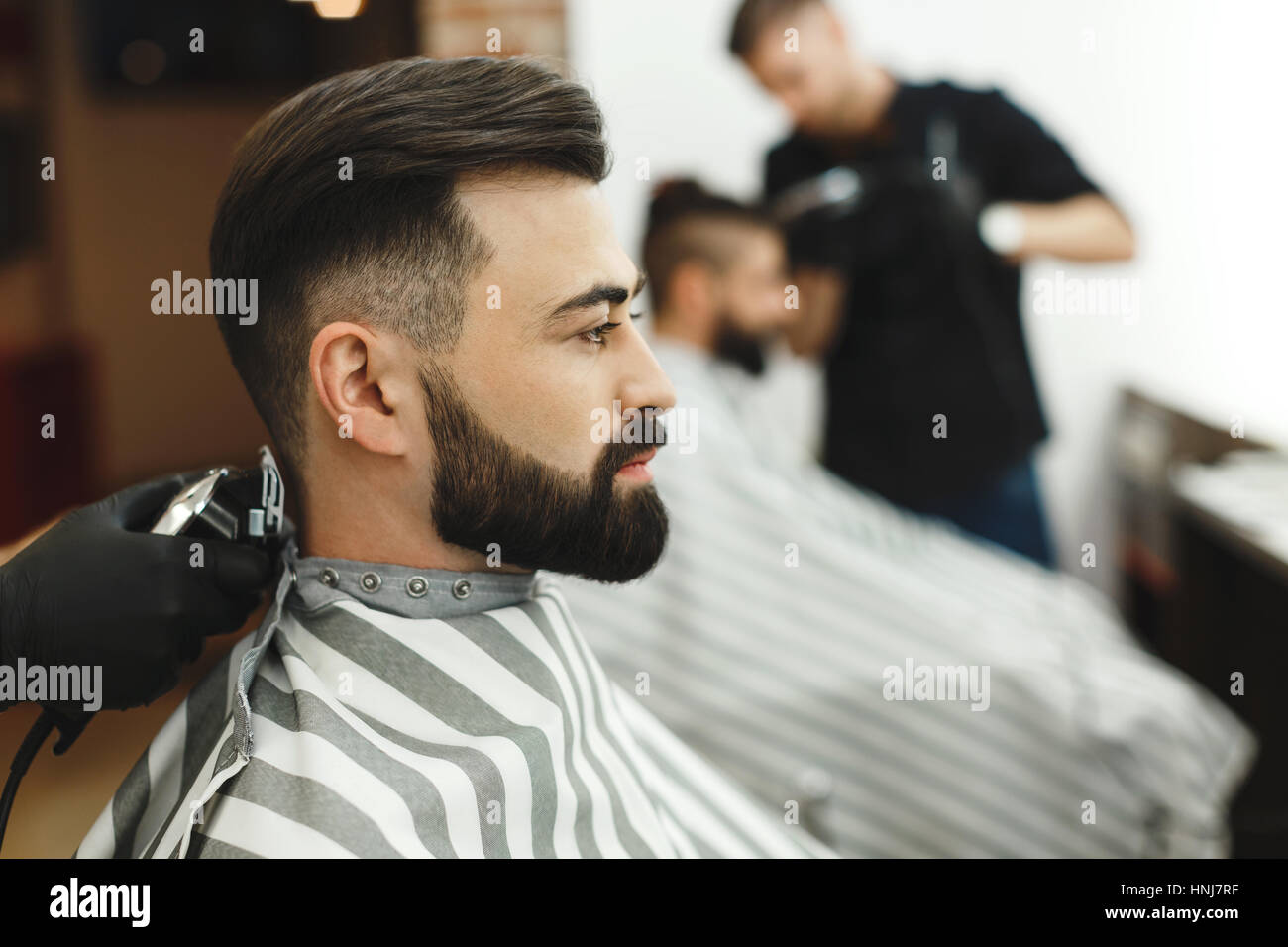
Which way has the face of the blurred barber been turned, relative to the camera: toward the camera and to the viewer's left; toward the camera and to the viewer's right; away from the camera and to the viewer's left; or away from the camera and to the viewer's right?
toward the camera and to the viewer's left
